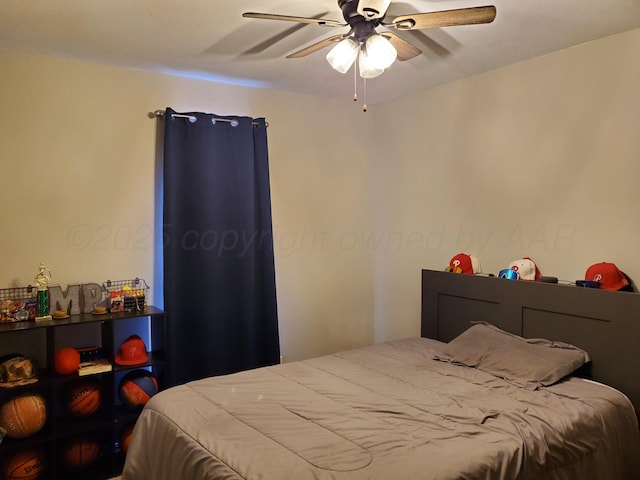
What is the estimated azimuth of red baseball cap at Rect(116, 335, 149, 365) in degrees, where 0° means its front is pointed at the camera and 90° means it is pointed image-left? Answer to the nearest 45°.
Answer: approximately 0°

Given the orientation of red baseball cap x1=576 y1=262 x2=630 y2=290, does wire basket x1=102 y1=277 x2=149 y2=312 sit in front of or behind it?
in front

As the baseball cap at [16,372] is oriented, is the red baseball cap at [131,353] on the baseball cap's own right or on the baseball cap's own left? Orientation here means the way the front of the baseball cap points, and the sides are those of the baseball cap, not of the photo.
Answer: on the baseball cap's own left

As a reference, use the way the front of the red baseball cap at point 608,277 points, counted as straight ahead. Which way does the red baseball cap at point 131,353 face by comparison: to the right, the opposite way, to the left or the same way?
to the left

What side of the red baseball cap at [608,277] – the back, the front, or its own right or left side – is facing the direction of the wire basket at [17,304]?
front

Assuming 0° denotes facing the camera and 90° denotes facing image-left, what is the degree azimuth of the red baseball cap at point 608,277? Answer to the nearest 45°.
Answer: approximately 45°

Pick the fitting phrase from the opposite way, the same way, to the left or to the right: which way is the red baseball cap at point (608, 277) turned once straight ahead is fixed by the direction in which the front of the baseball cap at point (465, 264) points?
the same way

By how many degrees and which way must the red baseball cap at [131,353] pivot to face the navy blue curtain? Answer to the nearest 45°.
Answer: approximately 135° to its left

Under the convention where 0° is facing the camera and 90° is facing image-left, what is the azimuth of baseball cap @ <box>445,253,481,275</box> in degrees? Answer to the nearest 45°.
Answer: approximately 45°

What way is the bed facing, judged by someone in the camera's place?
facing the viewer and to the left of the viewer

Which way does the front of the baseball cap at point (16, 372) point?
toward the camera

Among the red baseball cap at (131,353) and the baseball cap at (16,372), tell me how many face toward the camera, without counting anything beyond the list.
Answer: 2
